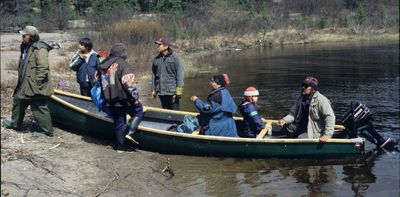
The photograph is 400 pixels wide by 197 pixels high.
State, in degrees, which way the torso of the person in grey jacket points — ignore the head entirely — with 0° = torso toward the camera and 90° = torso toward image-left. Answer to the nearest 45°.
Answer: approximately 45°

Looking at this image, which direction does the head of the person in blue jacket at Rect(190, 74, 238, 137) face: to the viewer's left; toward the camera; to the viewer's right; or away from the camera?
to the viewer's left

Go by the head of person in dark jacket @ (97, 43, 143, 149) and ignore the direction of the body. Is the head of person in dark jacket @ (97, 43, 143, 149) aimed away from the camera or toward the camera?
away from the camera

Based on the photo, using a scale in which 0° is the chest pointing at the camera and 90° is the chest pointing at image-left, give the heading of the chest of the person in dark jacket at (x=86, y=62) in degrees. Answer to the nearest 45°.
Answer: approximately 45°

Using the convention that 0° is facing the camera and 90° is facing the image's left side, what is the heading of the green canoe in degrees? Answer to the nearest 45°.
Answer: approximately 90°

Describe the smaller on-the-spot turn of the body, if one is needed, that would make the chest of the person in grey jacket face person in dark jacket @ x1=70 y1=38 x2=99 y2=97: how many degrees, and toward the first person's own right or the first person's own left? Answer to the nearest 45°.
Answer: approximately 45° to the first person's own right
